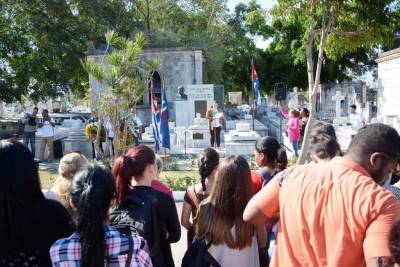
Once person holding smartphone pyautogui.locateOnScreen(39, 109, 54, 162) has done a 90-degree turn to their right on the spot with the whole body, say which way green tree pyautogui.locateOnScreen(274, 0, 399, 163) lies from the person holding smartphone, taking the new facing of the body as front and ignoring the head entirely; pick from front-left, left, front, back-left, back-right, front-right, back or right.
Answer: back-left

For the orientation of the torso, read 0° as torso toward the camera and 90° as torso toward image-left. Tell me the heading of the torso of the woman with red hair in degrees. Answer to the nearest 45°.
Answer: approximately 225°

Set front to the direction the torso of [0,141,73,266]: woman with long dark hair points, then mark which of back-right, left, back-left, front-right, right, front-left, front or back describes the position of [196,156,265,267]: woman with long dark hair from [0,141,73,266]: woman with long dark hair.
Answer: right

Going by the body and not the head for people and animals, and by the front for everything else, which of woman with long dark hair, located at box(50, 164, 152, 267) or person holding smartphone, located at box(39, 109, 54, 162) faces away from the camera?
the woman with long dark hair

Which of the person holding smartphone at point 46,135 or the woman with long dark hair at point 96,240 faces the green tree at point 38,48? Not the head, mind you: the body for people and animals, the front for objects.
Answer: the woman with long dark hair

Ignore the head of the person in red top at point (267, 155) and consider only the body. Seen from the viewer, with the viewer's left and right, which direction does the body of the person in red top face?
facing away from the viewer and to the left of the viewer

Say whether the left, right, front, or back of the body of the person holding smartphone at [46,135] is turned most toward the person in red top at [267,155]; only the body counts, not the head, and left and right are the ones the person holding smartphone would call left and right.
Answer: front

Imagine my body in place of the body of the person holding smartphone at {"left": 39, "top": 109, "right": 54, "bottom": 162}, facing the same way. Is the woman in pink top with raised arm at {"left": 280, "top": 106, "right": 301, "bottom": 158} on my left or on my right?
on my left

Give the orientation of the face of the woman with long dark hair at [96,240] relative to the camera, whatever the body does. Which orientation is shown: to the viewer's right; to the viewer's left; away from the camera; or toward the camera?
away from the camera

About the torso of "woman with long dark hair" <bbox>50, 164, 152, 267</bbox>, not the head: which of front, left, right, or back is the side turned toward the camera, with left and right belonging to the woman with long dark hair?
back

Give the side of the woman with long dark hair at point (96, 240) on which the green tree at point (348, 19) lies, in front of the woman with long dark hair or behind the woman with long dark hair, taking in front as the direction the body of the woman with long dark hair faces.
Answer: in front

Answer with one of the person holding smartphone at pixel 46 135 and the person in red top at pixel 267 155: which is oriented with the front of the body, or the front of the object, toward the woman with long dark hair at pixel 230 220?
the person holding smartphone

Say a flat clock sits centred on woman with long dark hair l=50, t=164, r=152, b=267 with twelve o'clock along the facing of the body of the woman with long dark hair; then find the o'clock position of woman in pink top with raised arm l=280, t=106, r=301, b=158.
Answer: The woman in pink top with raised arm is roughly at 1 o'clock from the woman with long dark hair.

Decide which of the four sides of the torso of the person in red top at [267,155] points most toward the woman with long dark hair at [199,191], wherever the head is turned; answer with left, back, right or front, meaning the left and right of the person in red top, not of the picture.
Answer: left

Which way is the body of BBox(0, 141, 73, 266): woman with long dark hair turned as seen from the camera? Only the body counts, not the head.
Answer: away from the camera

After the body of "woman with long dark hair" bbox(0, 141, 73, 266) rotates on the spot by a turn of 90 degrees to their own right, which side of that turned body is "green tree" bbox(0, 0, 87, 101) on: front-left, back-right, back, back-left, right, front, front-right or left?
left
